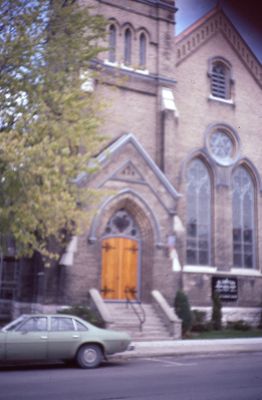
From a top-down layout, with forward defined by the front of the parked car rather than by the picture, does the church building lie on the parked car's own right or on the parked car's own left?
on the parked car's own right

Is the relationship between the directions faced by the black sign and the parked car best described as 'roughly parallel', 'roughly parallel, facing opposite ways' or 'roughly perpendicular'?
roughly perpendicular

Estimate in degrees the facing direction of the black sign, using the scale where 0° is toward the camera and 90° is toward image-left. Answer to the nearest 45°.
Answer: approximately 0°

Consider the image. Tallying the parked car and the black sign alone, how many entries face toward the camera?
1

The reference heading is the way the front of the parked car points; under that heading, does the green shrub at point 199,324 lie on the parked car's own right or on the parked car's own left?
on the parked car's own right

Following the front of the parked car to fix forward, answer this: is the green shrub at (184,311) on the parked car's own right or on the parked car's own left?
on the parked car's own right
